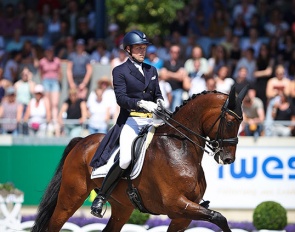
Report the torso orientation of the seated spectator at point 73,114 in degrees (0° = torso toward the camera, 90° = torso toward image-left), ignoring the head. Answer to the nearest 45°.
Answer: approximately 0°

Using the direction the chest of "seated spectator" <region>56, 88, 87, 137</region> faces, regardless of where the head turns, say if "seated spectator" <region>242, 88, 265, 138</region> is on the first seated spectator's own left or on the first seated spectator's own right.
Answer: on the first seated spectator's own left

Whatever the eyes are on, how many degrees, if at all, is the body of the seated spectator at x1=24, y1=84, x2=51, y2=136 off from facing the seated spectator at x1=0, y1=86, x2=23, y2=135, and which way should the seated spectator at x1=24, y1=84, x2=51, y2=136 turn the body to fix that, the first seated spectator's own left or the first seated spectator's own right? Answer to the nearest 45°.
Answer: approximately 135° to the first seated spectator's own right

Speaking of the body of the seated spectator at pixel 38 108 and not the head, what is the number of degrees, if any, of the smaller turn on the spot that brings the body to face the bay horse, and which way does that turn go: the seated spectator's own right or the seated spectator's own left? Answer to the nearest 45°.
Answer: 0° — they already face it

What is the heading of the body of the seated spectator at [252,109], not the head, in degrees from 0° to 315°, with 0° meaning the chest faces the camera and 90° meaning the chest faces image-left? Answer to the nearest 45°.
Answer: approximately 0°

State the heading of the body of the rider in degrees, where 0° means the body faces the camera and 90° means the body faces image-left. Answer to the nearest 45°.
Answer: approximately 315°

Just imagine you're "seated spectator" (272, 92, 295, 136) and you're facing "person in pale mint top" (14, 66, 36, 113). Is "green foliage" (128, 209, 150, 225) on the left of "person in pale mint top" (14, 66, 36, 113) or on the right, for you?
left
